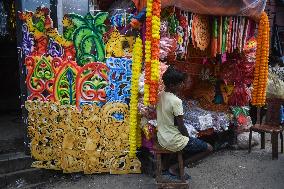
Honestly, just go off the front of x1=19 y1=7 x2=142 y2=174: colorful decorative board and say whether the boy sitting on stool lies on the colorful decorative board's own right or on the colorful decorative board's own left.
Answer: on the colorful decorative board's own left

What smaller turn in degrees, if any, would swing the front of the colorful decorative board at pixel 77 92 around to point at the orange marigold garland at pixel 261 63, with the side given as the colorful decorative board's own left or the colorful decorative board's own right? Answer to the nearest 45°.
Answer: approximately 90° to the colorful decorative board's own left

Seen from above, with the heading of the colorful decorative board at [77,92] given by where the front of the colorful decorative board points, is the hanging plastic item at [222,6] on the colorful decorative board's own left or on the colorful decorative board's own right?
on the colorful decorative board's own left

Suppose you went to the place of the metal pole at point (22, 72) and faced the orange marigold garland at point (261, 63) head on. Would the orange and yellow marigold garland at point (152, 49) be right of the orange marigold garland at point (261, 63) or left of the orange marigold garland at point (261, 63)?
right

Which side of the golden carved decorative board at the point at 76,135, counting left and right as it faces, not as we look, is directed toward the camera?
front

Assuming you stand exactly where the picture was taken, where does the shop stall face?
facing the viewer and to the right of the viewer

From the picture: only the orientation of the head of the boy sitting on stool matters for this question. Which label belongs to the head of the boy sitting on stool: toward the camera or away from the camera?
away from the camera

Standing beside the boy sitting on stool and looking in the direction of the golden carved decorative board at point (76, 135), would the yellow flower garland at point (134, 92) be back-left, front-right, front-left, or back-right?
front-right

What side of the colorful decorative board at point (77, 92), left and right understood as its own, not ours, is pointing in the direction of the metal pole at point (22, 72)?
right

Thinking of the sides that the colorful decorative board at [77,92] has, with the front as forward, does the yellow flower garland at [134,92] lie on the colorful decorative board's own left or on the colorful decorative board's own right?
on the colorful decorative board's own left

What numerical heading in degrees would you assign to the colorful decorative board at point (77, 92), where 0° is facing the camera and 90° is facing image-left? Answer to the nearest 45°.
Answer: approximately 0°

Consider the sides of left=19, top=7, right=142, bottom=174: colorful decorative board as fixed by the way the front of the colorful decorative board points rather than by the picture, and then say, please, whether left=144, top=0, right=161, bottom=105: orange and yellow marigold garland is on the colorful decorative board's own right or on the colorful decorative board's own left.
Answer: on the colorful decorative board's own left

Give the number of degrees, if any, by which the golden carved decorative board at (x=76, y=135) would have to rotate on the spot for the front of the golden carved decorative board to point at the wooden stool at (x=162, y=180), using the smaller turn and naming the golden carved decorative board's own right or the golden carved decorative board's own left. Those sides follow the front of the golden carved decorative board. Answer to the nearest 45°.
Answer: approximately 45° to the golden carved decorative board's own left
